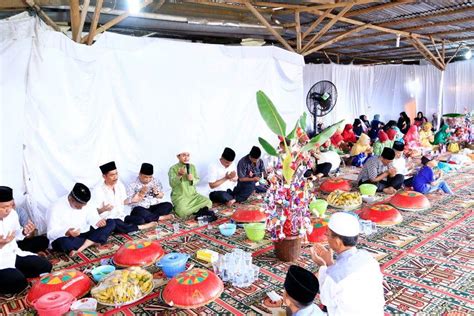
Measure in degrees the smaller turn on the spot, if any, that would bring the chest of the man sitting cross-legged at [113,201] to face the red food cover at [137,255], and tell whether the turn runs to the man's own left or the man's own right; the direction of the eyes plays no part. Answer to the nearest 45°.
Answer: approximately 45° to the man's own right

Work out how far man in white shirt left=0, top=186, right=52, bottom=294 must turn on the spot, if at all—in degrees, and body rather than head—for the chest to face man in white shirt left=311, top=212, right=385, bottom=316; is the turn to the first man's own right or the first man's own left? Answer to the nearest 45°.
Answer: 0° — they already face them

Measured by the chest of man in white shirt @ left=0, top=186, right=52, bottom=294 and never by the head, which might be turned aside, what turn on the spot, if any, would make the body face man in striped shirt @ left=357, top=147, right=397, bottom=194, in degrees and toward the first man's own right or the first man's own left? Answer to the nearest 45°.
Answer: approximately 45° to the first man's own left

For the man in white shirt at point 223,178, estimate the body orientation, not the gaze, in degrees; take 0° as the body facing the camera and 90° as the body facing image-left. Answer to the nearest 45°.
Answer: approximately 315°

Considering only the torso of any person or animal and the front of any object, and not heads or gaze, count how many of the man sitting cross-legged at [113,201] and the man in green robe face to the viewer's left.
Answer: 0

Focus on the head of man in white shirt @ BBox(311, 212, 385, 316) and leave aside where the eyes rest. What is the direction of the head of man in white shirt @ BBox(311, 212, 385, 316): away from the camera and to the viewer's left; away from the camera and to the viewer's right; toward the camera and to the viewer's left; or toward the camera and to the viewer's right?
away from the camera and to the viewer's left

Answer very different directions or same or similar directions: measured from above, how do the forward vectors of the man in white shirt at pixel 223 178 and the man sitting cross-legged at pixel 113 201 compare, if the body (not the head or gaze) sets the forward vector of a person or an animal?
same or similar directions

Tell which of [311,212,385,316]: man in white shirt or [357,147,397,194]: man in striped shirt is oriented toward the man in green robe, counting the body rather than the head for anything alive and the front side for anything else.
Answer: the man in white shirt

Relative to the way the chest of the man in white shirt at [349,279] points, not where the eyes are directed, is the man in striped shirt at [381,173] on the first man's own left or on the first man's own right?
on the first man's own right

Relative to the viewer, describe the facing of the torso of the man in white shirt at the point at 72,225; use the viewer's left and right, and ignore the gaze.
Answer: facing the viewer and to the right of the viewer

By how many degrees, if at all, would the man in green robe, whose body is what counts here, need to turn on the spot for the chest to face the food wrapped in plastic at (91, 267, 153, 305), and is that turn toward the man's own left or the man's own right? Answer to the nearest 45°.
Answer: approximately 45° to the man's own right

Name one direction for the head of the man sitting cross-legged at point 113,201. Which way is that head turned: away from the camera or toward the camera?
toward the camera

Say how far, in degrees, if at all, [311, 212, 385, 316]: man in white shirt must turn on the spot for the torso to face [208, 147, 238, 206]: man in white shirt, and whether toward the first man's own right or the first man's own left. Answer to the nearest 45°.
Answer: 0° — they already face them

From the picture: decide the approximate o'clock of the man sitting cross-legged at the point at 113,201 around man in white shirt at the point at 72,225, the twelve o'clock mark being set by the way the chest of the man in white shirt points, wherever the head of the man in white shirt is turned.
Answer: The man sitting cross-legged is roughly at 9 o'clock from the man in white shirt.
